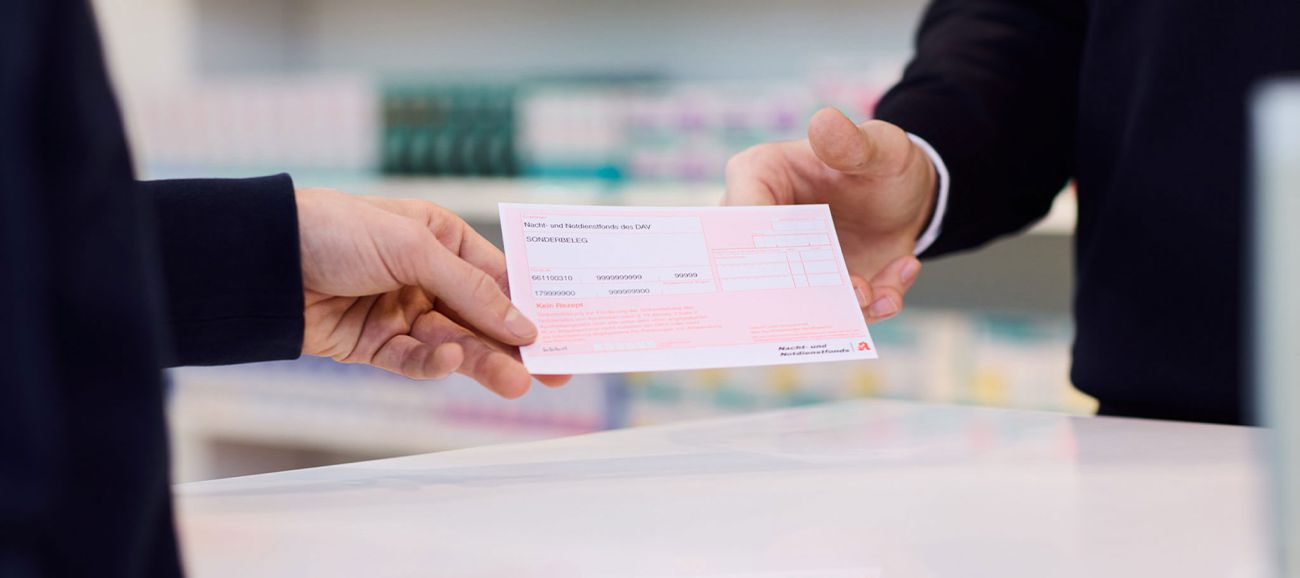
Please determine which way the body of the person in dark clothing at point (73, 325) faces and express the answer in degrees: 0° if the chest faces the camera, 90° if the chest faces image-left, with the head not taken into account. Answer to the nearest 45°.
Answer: approximately 270°

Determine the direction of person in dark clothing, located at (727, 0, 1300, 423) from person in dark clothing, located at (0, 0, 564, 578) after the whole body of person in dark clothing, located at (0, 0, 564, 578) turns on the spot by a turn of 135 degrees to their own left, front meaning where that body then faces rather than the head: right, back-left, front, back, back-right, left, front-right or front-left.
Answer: right
